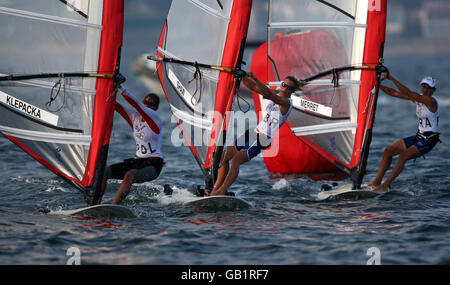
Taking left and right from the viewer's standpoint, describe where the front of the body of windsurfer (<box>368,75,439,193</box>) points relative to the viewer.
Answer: facing the viewer and to the left of the viewer

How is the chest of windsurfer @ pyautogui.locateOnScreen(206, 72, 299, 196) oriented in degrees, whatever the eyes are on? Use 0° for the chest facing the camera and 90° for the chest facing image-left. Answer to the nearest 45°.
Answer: approximately 45°

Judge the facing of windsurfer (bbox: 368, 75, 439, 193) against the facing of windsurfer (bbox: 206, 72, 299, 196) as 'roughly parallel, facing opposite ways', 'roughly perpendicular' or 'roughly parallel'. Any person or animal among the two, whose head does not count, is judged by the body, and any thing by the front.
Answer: roughly parallel

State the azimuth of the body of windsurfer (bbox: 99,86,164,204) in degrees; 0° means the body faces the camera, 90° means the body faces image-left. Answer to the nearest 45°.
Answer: approximately 45°

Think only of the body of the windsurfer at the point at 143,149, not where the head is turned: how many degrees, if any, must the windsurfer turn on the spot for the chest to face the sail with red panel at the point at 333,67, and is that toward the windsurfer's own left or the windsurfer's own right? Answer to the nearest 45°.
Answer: approximately 180°

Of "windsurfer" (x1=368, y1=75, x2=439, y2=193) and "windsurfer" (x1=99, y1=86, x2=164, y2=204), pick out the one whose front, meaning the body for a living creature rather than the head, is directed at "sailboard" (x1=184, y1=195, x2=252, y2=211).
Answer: "windsurfer" (x1=368, y1=75, x2=439, y2=193)

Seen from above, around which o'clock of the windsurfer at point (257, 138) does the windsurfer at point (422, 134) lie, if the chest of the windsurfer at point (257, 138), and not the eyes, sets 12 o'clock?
the windsurfer at point (422, 134) is roughly at 7 o'clock from the windsurfer at point (257, 138).

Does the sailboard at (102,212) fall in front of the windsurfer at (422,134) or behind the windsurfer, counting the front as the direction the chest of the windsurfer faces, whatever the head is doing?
in front

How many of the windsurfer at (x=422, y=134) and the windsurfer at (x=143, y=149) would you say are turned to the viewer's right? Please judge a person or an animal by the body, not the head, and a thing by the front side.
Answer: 0

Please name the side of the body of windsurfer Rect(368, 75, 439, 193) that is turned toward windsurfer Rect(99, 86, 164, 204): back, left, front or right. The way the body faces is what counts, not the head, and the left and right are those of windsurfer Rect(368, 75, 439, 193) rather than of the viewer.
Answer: front

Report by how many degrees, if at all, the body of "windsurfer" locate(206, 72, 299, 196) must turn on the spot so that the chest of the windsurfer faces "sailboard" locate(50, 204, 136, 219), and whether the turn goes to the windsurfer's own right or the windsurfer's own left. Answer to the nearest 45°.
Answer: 0° — they already face it
